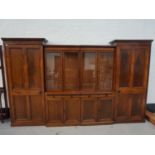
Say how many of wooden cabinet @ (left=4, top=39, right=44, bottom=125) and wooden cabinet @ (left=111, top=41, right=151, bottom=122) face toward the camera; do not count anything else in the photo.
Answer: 2

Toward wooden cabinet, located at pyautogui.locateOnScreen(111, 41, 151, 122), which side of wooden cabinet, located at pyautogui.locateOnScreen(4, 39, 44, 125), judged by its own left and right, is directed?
left

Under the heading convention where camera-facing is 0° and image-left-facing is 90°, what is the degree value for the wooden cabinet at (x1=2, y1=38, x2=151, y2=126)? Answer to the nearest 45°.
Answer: approximately 0°

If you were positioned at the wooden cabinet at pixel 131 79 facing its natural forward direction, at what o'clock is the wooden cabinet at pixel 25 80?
the wooden cabinet at pixel 25 80 is roughly at 2 o'clock from the wooden cabinet at pixel 131 79.
